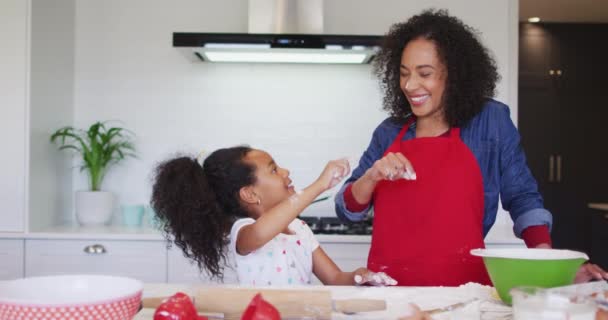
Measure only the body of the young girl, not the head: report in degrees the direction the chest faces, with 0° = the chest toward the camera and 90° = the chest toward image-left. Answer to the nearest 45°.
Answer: approximately 315°

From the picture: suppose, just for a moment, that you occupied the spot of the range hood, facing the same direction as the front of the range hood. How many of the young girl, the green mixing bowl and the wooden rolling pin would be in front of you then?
3

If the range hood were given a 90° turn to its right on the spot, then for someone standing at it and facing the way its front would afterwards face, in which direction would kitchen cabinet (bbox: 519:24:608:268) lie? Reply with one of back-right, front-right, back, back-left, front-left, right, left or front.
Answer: back-right

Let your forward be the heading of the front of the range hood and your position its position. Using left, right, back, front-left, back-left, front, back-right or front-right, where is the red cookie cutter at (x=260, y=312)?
front

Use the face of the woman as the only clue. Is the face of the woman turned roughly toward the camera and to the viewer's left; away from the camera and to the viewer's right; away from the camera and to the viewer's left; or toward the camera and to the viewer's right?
toward the camera and to the viewer's left

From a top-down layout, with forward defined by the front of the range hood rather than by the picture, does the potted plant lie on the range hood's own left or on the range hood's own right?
on the range hood's own right

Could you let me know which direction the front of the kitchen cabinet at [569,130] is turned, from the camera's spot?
facing the viewer

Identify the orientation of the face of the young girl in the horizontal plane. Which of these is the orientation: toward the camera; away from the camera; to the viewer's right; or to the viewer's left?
to the viewer's right

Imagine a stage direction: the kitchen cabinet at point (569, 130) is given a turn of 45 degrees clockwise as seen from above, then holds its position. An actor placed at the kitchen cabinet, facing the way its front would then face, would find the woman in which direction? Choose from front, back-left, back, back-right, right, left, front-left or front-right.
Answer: front-left

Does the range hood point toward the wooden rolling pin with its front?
yes

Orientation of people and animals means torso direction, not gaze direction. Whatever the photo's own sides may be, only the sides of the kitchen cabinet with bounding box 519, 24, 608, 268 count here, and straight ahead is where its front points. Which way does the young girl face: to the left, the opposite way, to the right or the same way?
to the left

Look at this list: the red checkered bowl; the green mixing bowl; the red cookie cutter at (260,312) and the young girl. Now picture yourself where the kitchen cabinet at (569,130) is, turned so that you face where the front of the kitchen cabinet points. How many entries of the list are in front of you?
4

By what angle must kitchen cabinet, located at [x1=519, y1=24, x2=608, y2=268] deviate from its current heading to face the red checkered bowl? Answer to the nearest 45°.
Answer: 0° — it already faces it

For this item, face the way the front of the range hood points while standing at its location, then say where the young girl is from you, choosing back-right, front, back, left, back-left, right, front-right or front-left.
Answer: front

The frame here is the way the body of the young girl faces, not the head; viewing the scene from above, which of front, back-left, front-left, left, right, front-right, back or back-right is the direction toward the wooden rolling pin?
front-right

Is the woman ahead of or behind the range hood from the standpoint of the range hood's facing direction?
ahead
